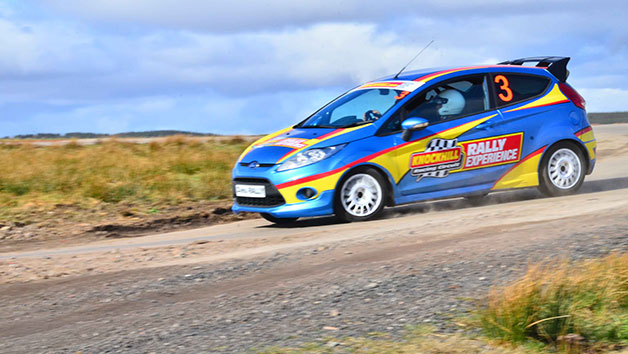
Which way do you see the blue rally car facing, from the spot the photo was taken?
facing the viewer and to the left of the viewer
